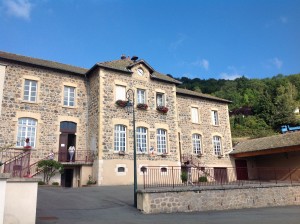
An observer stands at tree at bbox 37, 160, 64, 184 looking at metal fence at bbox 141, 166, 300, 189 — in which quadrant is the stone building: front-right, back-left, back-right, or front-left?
front-left

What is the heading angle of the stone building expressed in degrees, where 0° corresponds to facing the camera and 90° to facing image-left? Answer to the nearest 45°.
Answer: approximately 315°

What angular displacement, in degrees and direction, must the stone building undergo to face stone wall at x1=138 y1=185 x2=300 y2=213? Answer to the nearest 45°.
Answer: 0° — it already faces it

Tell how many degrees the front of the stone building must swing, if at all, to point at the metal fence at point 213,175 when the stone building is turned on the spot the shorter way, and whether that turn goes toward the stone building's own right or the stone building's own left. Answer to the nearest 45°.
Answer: approximately 45° to the stone building's own left
